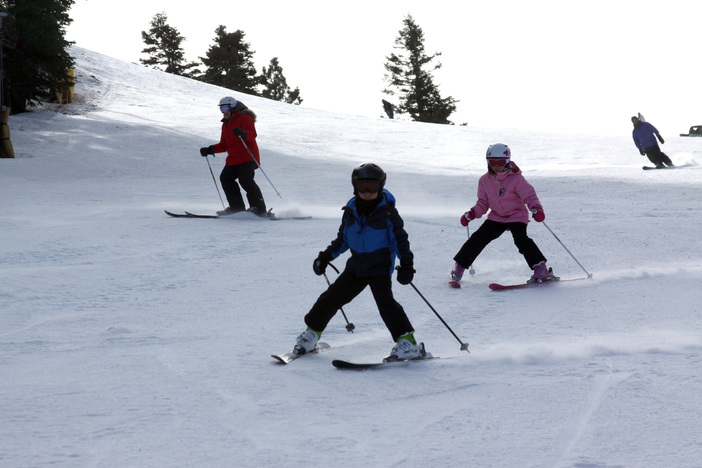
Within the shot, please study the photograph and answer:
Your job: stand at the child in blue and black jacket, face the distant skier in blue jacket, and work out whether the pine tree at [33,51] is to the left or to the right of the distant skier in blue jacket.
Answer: left

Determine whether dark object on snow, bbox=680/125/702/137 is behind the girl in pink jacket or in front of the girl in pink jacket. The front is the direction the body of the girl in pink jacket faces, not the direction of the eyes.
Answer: behind

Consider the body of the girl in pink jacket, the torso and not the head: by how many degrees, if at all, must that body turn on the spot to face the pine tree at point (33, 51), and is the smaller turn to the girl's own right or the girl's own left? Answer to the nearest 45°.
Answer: approximately 135° to the girl's own right

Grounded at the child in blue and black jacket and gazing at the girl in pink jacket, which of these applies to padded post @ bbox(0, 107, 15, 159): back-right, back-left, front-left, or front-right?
front-left

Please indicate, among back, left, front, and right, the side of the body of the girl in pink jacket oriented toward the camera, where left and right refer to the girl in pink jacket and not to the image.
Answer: front

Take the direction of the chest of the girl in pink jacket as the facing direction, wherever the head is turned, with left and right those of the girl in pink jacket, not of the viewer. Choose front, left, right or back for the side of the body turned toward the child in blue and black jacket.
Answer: front

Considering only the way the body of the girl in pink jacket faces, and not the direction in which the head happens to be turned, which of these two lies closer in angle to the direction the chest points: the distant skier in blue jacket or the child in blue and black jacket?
the child in blue and black jacket

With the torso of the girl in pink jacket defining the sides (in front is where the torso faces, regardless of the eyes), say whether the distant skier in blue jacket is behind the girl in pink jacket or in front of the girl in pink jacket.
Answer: behind

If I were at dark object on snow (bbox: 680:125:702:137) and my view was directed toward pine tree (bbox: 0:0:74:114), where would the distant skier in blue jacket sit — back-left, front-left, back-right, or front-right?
front-left

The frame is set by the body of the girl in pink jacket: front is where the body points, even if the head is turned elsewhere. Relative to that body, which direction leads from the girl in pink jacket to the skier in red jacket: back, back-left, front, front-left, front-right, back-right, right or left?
back-right

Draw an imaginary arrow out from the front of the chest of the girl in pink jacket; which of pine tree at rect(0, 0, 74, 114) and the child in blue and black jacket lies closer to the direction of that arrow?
the child in blue and black jacket

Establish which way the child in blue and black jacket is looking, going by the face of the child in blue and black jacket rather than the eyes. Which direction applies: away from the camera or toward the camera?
toward the camera

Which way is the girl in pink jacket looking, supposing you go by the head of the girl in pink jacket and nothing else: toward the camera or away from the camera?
toward the camera
